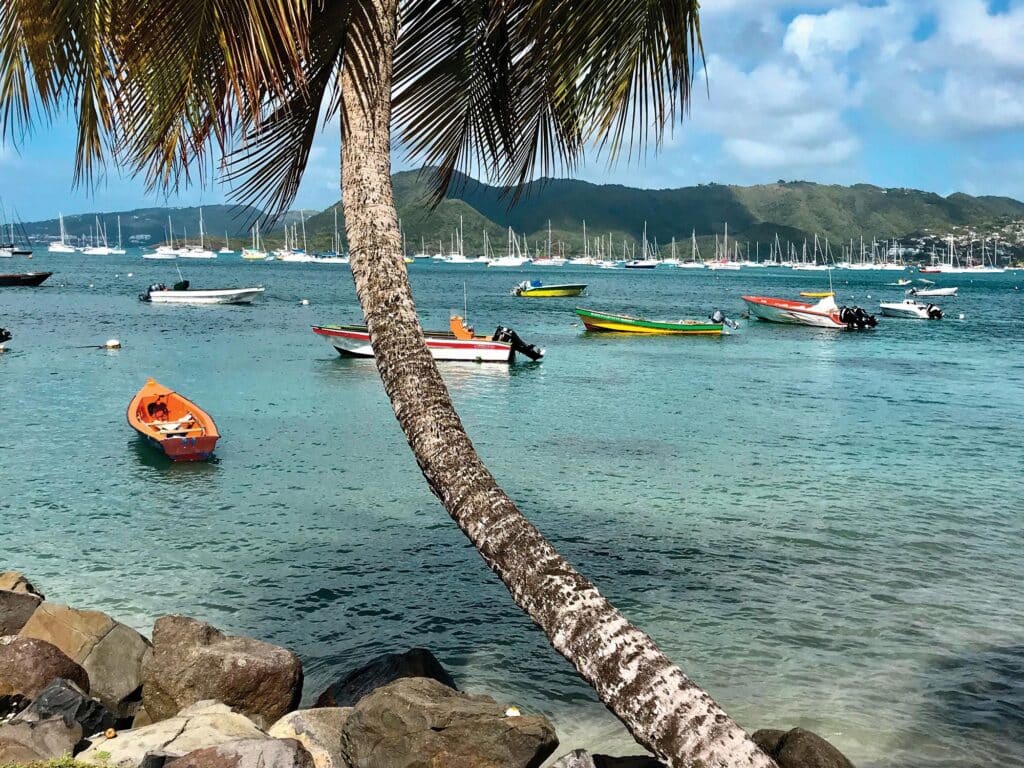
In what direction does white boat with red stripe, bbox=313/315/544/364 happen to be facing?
to the viewer's left

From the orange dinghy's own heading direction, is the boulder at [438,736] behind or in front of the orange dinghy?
behind

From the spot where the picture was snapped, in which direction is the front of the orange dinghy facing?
facing away from the viewer and to the left of the viewer

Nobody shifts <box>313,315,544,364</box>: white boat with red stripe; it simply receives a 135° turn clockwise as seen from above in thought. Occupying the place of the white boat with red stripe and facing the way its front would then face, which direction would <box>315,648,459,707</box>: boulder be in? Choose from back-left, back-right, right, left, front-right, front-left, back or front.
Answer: back-right

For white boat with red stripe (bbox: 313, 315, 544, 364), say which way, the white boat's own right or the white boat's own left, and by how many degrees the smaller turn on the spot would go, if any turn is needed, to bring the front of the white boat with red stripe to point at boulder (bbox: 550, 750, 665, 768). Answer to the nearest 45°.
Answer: approximately 90° to the white boat's own left

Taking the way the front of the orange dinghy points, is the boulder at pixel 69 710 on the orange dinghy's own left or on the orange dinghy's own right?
on the orange dinghy's own left

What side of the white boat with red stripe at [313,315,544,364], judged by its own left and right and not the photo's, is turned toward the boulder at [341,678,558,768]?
left

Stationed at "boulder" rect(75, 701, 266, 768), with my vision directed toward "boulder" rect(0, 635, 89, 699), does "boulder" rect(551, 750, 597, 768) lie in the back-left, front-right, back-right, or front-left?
back-right

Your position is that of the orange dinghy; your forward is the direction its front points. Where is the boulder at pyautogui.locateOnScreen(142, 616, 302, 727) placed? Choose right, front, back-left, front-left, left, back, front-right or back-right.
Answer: back-left

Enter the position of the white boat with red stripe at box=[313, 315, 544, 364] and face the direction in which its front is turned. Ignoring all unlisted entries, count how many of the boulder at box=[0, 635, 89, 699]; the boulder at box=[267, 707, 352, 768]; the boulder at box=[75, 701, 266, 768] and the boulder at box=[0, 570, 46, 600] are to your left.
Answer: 4

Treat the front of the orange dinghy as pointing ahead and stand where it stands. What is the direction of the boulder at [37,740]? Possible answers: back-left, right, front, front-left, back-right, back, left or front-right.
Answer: back-left
